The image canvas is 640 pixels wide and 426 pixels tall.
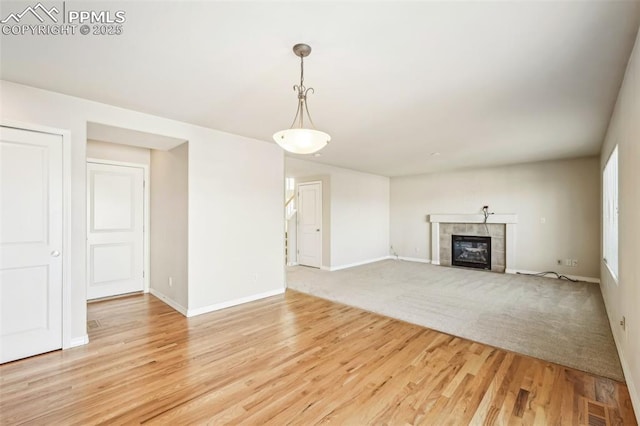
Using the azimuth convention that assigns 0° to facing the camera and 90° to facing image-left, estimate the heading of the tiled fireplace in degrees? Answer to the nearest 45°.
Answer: approximately 0°

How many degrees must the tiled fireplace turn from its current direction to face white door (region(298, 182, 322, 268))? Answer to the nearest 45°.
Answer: approximately 45° to its right

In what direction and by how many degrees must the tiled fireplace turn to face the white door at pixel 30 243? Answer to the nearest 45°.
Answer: approximately 45° to its right

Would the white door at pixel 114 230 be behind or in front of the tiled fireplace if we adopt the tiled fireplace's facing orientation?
in front

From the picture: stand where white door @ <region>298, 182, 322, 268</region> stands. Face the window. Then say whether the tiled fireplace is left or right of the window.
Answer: left

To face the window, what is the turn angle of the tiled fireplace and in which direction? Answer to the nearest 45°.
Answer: approximately 45° to its left
